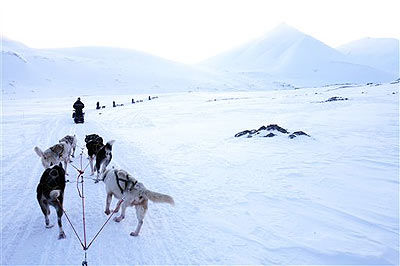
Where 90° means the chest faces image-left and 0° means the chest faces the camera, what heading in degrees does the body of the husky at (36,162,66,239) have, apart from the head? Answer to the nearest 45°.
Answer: approximately 180°

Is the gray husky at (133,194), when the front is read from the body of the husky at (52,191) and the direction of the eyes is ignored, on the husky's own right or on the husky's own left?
on the husky's own right

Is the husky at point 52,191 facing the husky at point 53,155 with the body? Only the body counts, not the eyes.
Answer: yes

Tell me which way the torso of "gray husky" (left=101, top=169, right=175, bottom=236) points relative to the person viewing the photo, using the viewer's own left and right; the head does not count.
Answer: facing away from the viewer and to the left of the viewer

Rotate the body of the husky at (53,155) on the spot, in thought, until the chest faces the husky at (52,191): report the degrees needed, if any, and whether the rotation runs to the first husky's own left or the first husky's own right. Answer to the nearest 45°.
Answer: approximately 135° to the first husky's own right

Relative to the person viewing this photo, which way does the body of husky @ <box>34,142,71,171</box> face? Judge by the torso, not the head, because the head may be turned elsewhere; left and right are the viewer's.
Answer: facing away from the viewer and to the right of the viewer

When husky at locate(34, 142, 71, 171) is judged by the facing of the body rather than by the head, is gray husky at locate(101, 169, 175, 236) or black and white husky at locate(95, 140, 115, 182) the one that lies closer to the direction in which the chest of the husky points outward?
the black and white husky

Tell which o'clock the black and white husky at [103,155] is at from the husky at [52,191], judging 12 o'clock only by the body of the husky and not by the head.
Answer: The black and white husky is roughly at 1 o'clock from the husky.
